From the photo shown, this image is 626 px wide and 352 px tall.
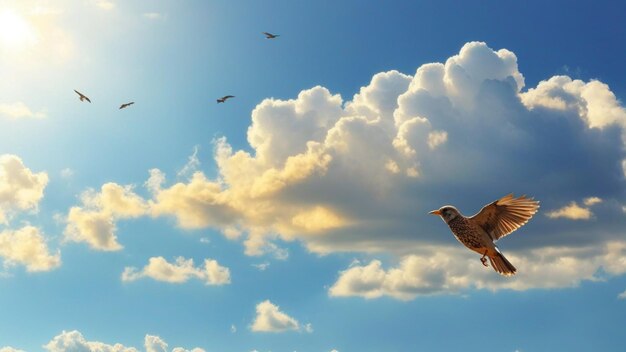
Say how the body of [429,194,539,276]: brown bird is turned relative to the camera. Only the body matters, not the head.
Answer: to the viewer's left
